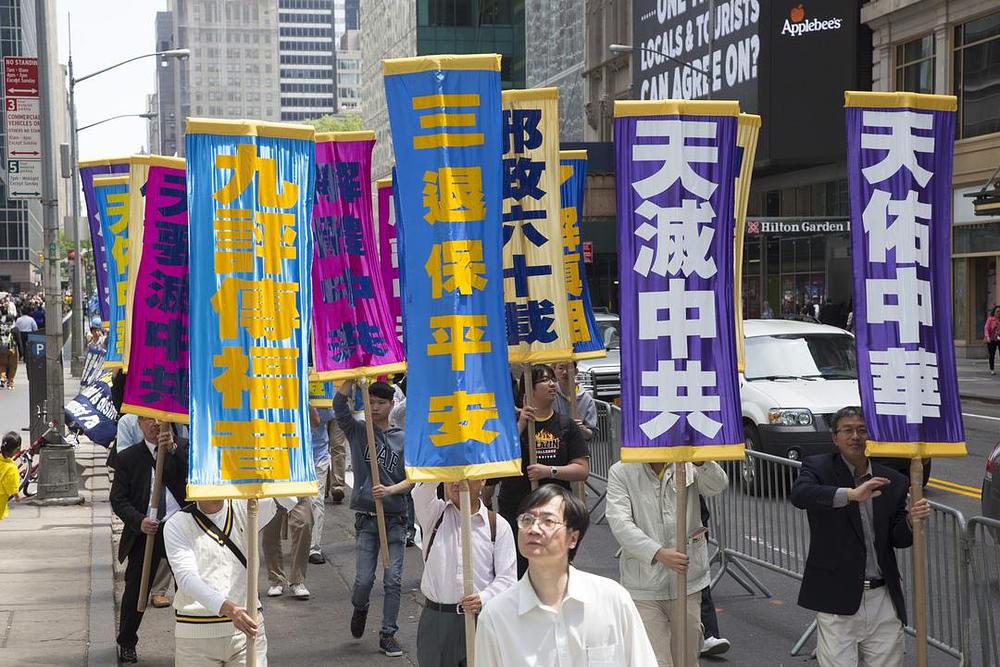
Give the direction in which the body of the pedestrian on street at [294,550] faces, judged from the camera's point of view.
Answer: toward the camera

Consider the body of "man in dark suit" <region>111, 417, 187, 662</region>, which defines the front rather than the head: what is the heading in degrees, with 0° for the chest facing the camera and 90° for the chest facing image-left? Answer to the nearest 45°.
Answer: approximately 315°

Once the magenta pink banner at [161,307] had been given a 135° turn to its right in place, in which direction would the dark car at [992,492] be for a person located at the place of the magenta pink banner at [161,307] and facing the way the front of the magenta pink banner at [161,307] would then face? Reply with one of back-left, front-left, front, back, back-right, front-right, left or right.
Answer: back-right

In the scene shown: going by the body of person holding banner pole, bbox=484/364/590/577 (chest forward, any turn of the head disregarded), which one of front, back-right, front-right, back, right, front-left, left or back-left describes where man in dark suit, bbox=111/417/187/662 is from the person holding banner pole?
front-right

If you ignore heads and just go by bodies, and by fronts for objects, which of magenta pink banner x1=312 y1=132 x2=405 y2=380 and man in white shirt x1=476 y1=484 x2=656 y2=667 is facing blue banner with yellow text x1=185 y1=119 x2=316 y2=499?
the magenta pink banner

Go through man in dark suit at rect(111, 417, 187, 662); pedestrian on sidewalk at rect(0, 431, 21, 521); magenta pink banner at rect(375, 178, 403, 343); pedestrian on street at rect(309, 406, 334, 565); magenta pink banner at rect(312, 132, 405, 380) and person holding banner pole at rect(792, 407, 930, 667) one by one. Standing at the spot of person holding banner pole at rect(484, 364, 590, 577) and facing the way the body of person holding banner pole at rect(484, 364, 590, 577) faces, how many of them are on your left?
1

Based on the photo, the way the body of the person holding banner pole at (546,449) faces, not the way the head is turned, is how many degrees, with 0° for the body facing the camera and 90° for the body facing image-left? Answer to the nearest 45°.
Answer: approximately 45°

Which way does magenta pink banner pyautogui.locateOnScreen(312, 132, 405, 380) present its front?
toward the camera

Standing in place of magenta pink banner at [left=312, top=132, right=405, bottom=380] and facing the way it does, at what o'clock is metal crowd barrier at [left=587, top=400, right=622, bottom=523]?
The metal crowd barrier is roughly at 7 o'clock from the magenta pink banner.

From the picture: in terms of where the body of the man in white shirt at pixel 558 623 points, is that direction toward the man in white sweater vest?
no

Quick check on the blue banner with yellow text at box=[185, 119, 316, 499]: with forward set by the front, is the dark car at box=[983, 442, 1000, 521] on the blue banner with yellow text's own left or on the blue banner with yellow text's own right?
on the blue banner with yellow text's own left

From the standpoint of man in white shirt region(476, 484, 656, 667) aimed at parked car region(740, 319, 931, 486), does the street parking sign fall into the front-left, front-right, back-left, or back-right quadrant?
front-left

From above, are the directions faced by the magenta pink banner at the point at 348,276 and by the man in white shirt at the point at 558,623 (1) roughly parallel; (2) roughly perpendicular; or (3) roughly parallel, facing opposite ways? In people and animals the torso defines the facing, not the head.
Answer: roughly parallel

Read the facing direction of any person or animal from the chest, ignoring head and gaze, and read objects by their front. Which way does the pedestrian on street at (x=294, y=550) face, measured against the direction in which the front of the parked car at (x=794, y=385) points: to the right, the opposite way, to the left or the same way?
the same way

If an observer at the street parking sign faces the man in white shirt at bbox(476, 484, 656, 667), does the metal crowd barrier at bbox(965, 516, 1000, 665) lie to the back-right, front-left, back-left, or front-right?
front-left

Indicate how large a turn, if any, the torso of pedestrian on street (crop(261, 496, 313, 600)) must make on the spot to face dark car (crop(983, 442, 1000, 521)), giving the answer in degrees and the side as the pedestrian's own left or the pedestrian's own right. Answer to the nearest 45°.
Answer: approximately 90° to the pedestrian's own left
